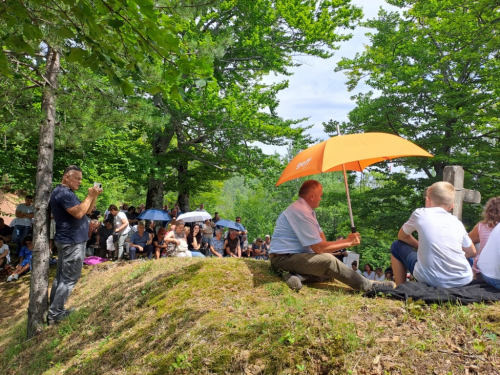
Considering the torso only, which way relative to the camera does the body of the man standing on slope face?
to the viewer's right

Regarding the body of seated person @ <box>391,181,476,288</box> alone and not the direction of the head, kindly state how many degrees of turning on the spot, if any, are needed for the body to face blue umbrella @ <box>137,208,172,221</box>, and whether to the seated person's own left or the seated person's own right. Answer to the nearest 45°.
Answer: approximately 45° to the seated person's own left

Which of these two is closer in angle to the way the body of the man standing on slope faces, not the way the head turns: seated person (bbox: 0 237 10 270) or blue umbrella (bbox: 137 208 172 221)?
the blue umbrella

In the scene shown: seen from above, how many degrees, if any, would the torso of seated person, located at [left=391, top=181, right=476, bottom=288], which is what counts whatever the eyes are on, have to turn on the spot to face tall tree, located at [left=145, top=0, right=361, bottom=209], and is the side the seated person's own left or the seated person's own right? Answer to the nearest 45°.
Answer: approximately 45° to the seated person's own left

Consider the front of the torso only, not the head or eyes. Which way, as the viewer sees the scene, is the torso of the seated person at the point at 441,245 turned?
away from the camera

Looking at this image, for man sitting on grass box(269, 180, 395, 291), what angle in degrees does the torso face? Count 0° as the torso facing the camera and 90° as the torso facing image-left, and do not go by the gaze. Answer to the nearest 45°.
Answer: approximately 270°

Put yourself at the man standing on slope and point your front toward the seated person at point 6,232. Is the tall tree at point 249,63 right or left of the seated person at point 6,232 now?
right

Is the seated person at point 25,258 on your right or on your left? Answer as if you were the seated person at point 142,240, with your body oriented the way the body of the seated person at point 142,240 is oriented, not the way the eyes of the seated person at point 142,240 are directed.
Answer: on your right
